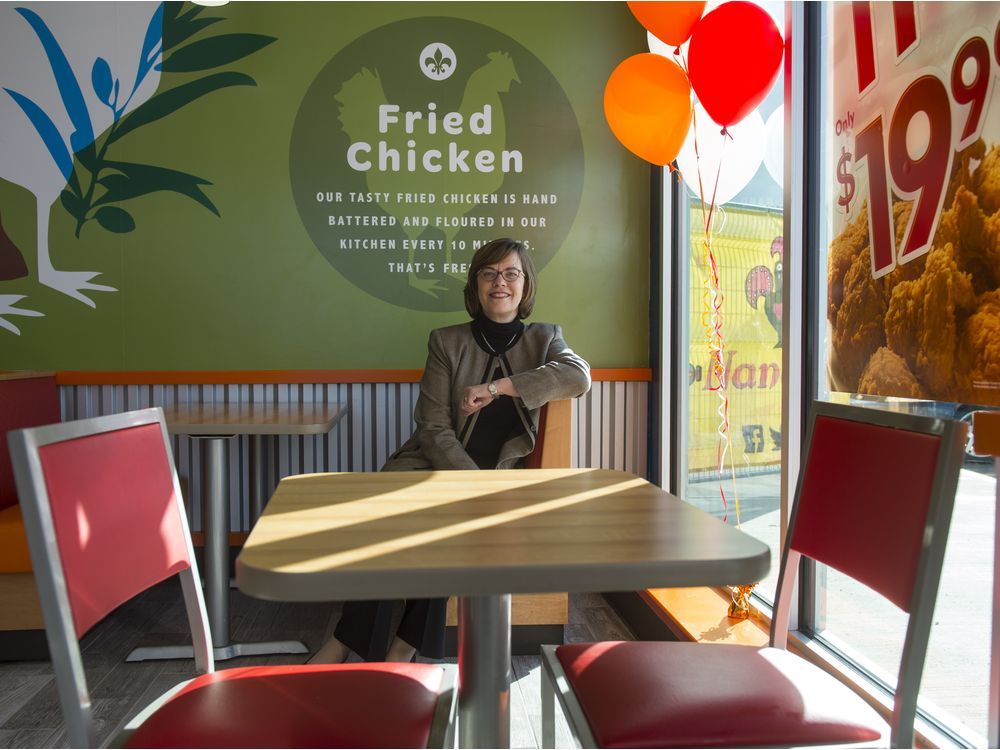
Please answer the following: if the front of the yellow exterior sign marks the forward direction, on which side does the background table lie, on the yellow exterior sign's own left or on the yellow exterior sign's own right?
on the yellow exterior sign's own right

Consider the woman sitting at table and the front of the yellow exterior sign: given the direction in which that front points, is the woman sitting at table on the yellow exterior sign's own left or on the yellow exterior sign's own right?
on the yellow exterior sign's own right

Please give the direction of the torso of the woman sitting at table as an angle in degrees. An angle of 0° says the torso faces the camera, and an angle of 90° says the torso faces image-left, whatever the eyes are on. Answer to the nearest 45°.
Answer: approximately 45°

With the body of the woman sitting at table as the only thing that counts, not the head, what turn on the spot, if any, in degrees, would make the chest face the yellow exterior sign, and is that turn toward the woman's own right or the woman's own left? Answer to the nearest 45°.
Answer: approximately 135° to the woman's own left

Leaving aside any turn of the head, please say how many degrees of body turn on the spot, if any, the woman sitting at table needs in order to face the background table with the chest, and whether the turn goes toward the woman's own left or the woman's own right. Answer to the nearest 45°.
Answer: approximately 45° to the woman's own right

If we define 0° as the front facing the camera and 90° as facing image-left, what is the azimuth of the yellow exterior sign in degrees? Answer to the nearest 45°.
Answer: approximately 0°
